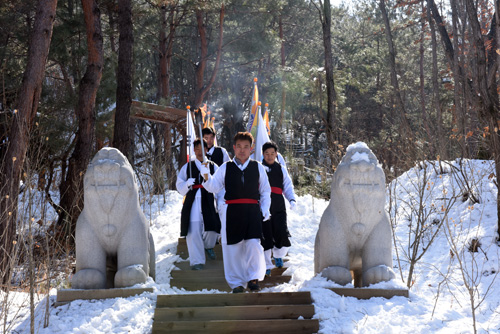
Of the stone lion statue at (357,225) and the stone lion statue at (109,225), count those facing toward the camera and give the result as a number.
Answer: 2

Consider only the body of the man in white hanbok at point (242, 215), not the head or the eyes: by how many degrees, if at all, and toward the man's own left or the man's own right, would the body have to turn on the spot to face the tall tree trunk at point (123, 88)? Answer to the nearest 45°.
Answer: approximately 135° to the man's own right

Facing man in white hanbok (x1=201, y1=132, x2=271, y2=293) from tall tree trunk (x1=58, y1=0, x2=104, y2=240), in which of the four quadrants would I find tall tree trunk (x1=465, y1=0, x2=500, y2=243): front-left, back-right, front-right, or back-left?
front-left

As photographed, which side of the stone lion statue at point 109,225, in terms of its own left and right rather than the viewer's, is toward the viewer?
front

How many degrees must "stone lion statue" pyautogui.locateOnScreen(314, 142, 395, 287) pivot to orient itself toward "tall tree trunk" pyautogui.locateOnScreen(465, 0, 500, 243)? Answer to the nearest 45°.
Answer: approximately 135° to its left

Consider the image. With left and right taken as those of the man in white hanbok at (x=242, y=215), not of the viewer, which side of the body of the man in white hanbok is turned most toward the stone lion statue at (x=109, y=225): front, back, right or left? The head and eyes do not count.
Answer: right

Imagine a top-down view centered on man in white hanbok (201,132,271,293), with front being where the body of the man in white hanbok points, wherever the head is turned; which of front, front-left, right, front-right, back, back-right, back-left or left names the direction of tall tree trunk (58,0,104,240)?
back-right

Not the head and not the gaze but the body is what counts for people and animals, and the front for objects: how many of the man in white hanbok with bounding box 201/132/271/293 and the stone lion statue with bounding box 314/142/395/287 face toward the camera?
2

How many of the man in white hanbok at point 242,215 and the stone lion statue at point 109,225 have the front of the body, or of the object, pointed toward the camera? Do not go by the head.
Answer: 2

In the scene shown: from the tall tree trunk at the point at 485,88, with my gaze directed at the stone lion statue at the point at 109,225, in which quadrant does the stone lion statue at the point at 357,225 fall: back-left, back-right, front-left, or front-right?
front-left

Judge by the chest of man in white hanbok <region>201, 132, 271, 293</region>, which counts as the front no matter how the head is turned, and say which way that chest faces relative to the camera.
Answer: toward the camera

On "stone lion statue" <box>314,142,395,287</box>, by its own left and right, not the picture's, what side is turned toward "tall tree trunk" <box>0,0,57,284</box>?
right
